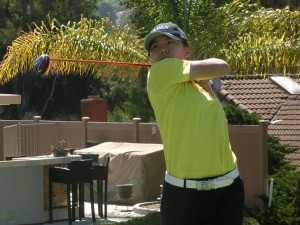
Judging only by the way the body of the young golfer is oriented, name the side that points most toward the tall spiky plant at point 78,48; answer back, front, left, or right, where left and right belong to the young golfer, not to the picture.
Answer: back

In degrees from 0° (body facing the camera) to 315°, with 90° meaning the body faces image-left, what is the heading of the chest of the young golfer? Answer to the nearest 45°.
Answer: approximately 0°

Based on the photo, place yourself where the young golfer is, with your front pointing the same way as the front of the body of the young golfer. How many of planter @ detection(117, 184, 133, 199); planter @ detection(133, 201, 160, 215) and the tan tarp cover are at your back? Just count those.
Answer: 3

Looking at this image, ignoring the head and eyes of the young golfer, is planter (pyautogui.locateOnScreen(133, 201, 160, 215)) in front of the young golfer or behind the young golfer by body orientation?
behind

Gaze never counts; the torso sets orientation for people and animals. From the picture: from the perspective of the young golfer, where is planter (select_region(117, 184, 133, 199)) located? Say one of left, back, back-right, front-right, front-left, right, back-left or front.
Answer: back

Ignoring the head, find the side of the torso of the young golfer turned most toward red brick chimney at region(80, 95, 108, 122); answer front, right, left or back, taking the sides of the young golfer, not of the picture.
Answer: back

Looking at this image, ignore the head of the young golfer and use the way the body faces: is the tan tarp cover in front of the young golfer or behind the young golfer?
behind
